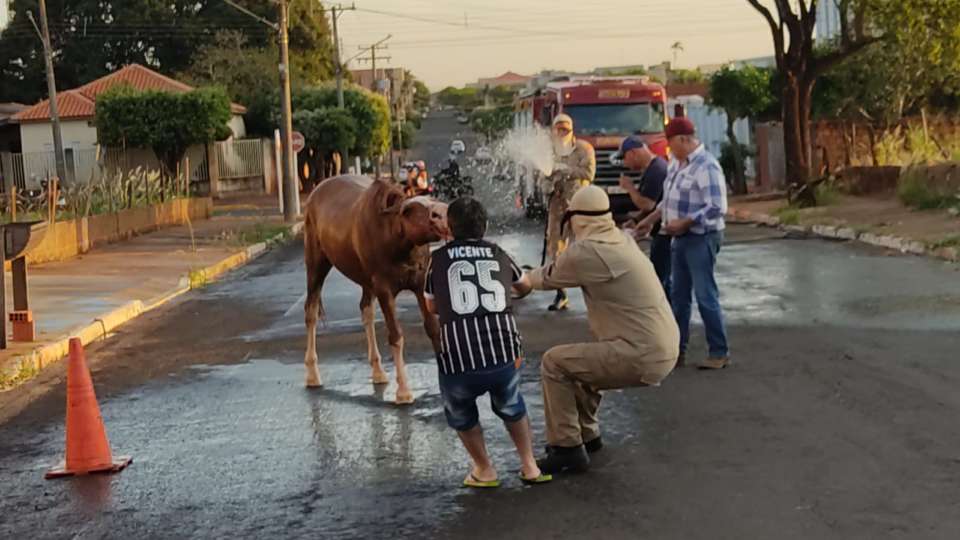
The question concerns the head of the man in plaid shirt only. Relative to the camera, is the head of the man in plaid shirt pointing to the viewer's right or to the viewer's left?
to the viewer's left

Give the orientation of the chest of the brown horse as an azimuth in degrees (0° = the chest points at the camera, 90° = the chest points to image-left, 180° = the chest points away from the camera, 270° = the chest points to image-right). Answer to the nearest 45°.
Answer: approximately 315°

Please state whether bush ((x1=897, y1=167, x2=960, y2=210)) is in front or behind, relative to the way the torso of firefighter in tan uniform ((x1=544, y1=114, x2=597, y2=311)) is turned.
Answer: behind

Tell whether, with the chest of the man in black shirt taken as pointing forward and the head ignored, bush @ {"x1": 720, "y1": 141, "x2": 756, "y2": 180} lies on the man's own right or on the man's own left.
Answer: on the man's own right

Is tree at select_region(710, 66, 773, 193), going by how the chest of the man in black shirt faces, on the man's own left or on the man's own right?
on the man's own right

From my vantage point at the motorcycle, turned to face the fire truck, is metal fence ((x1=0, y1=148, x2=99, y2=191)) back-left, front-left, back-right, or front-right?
back-right

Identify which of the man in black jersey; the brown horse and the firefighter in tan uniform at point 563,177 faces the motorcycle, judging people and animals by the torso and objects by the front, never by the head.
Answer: the man in black jersey

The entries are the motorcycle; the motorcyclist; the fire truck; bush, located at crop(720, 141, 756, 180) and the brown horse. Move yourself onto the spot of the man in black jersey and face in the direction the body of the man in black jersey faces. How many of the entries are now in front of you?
5

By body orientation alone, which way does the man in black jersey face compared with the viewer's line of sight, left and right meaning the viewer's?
facing away from the viewer

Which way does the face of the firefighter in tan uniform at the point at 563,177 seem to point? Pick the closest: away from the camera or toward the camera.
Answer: toward the camera

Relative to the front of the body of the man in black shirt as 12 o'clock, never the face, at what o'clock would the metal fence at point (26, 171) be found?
The metal fence is roughly at 2 o'clock from the man in black shirt.

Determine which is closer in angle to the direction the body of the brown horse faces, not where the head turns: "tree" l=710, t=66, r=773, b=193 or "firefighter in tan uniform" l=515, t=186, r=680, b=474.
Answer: the firefighter in tan uniform

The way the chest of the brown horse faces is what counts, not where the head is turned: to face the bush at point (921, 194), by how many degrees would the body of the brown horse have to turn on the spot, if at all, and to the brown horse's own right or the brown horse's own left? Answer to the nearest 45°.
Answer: approximately 90° to the brown horse's own left
